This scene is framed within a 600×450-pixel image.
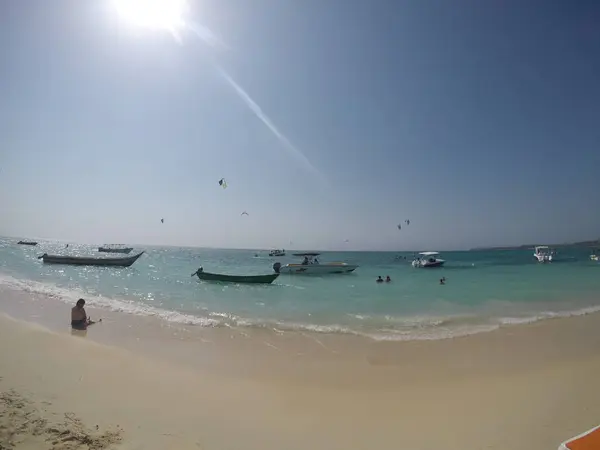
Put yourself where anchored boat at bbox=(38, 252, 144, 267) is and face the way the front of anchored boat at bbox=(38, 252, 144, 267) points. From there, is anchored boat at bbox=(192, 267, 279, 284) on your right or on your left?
on your right

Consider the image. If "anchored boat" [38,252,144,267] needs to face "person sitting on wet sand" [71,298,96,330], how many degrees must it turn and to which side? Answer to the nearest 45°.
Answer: approximately 90° to its right

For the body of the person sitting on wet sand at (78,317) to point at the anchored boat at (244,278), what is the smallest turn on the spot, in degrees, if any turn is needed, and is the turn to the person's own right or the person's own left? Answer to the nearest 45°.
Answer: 0° — they already face it

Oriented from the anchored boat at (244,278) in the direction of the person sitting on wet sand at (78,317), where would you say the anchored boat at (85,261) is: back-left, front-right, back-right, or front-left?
back-right

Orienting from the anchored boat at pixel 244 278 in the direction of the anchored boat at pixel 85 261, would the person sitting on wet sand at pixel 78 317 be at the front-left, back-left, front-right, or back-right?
back-left

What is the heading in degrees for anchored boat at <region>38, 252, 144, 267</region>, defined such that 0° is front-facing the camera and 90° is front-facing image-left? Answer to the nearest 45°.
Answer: approximately 270°
